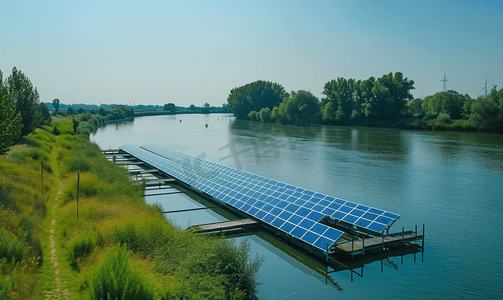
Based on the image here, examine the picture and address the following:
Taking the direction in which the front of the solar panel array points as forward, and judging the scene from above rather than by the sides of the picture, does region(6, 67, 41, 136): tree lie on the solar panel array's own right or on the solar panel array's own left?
on the solar panel array's own right

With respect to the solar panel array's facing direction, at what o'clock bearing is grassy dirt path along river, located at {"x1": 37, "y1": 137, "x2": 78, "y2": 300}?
The grassy dirt path along river is roughly at 12 o'clock from the solar panel array.

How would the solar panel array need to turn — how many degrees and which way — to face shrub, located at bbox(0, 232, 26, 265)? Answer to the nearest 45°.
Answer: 0° — it already faces it

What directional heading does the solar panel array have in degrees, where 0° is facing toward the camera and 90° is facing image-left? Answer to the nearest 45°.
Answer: approximately 45°

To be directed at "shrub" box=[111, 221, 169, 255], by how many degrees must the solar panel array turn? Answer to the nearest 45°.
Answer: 0° — it already faces it
